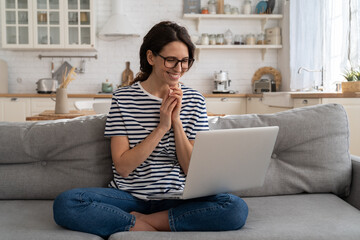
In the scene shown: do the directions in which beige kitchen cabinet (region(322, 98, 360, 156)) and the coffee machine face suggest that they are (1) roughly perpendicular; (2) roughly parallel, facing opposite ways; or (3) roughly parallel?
roughly parallel

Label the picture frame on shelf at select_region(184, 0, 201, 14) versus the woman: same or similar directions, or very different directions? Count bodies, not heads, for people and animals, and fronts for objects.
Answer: same or similar directions

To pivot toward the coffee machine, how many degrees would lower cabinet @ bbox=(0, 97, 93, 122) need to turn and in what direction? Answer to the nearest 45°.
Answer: approximately 90° to its left

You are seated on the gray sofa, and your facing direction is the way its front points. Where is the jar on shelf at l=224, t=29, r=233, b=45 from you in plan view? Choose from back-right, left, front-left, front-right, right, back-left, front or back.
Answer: back

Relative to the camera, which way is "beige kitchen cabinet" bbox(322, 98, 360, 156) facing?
toward the camera

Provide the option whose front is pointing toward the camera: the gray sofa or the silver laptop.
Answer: the gray sofa

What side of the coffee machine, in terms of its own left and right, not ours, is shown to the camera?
front

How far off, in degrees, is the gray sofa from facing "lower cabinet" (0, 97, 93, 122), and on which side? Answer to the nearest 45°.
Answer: approximately 135° to its right

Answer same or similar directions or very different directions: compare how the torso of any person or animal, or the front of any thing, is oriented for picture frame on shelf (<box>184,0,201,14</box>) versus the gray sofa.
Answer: same or similar directions

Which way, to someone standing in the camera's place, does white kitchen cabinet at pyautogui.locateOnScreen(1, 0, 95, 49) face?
facing the viewer

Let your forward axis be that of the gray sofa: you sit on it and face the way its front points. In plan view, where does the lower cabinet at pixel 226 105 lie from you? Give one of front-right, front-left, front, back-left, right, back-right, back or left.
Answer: back

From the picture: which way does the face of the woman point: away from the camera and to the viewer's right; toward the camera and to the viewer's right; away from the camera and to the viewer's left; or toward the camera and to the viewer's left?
toward the camera and to the viewer's right

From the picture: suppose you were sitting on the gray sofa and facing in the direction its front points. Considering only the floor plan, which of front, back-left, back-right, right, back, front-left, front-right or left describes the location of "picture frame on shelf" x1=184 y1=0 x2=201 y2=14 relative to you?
back

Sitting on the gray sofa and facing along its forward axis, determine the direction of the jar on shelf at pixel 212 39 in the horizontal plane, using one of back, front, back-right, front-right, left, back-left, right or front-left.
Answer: back

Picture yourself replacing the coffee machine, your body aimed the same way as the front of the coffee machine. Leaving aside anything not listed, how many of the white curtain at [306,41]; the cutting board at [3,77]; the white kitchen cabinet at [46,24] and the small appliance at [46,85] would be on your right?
3
